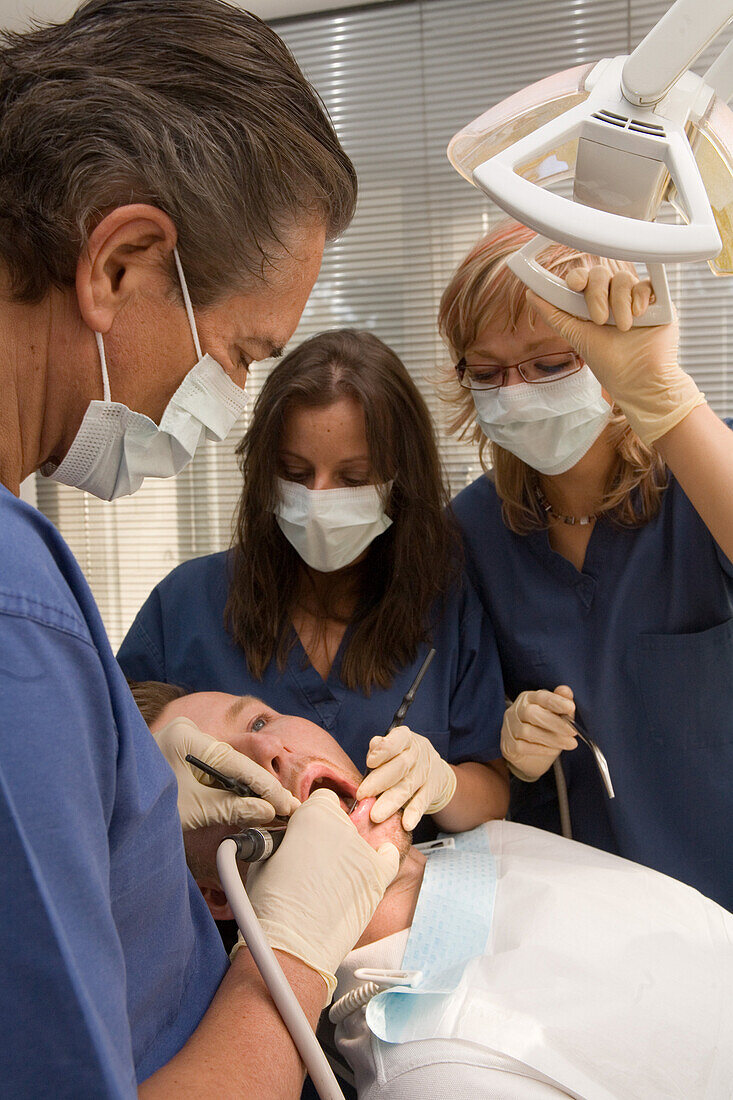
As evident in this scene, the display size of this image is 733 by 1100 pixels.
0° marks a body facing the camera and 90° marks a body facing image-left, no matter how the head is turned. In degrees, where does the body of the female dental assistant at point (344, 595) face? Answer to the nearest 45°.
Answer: approximately 0°

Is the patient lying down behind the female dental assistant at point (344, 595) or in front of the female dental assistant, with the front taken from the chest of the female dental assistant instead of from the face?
in front

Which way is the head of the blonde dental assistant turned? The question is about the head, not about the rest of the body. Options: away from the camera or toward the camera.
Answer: toward the camera

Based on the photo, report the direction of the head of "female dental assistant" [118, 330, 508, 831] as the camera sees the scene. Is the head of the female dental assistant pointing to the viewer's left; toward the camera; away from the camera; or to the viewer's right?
toward the camera
